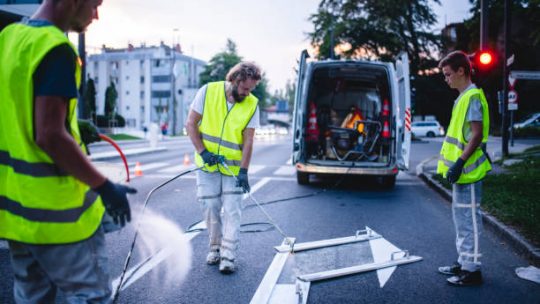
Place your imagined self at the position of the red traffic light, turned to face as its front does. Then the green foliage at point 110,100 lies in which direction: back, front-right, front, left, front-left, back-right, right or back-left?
back-right

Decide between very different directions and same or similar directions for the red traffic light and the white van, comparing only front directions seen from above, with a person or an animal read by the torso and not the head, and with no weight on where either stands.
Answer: very different directions

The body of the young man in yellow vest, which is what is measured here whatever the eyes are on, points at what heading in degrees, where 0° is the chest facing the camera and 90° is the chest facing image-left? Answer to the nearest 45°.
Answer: approximately 90°

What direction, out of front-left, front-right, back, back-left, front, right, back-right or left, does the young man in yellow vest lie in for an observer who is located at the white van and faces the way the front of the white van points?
back

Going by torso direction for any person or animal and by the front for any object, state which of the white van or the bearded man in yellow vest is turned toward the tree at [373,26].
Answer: the white van

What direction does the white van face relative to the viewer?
away from the camera

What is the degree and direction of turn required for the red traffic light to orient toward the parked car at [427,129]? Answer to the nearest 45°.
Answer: approximately 180°

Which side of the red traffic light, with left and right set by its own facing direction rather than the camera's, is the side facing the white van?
right

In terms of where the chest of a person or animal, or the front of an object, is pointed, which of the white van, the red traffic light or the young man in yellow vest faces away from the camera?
the white van

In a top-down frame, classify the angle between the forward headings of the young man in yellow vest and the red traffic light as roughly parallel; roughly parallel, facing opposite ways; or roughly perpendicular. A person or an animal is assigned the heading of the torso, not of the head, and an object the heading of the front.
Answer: roughly perpendicular

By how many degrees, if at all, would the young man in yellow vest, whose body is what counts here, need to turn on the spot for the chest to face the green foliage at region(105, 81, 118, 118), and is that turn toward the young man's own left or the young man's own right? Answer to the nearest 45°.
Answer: approximately 45° to the young man's own right

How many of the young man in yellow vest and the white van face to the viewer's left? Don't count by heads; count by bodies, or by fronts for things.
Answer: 1
